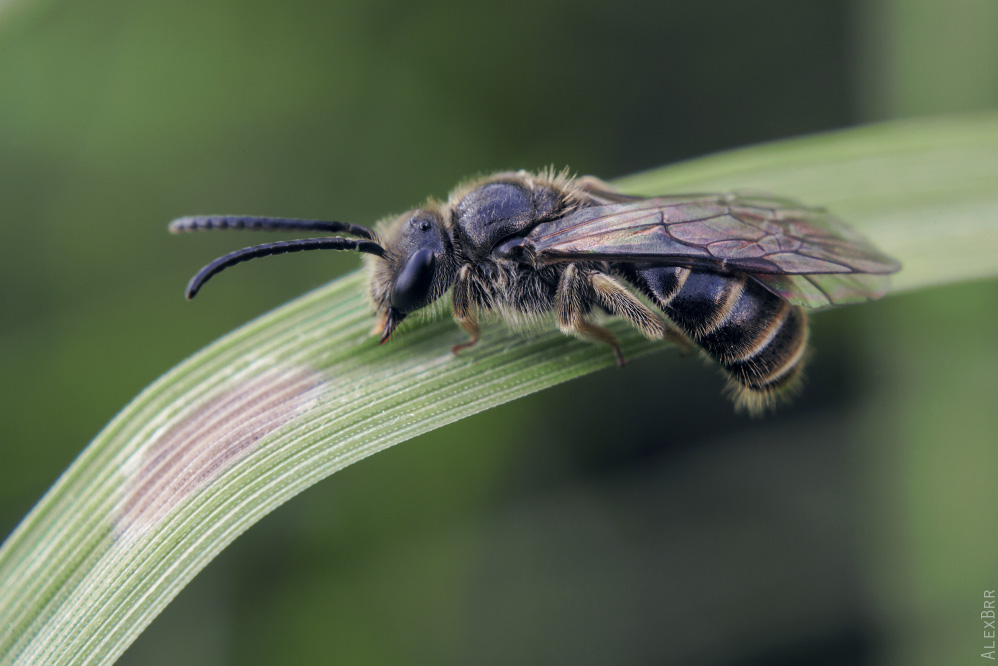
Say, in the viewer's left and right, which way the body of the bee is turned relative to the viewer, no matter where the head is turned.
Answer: facing to the left of the viewer
